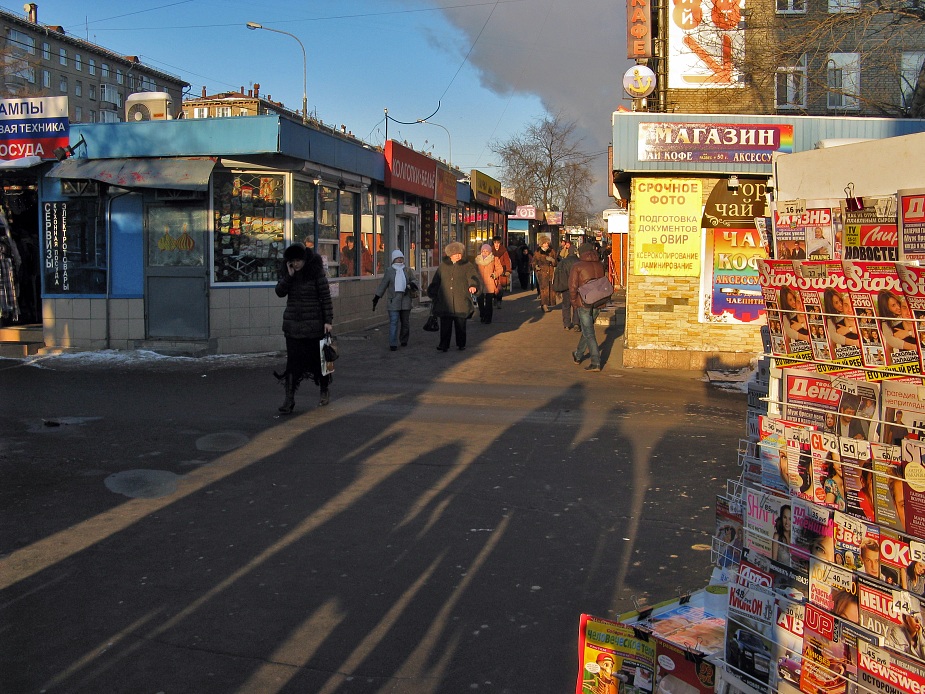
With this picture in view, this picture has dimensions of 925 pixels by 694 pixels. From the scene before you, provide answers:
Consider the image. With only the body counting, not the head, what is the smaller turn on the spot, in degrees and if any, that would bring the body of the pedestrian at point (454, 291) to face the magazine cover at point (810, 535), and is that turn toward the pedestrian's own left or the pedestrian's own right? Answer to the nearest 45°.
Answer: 0° — they already face it

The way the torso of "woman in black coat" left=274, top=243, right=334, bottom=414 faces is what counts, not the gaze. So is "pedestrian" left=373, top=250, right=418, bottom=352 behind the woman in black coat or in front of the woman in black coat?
behind

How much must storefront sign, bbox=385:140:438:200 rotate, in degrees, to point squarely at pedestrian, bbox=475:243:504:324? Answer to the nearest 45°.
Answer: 0° — it already faces them

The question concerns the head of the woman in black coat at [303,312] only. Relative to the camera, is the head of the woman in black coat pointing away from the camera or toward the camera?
toward the camera

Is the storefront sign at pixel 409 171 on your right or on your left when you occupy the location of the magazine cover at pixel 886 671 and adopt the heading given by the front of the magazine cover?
on your right

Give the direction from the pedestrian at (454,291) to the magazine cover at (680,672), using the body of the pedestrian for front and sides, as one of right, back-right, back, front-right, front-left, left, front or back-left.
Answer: front

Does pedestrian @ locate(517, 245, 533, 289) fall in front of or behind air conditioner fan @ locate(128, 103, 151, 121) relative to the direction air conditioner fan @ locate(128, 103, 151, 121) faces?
behind

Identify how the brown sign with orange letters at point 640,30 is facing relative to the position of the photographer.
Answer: facing the viewer

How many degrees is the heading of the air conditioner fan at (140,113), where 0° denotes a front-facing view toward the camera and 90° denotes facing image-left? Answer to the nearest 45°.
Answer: approximately 0°

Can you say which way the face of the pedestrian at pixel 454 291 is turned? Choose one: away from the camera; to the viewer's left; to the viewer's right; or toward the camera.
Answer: toward the camera

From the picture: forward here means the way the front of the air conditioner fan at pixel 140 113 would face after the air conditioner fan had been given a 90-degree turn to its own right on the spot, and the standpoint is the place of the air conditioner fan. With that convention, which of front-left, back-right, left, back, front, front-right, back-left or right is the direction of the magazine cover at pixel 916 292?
left

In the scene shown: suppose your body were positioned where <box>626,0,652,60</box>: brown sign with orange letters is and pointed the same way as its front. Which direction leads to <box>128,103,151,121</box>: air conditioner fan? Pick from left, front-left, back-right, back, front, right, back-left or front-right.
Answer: right

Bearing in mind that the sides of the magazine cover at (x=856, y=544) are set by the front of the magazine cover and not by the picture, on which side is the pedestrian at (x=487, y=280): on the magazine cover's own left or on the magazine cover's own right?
on the magazine cover's own right

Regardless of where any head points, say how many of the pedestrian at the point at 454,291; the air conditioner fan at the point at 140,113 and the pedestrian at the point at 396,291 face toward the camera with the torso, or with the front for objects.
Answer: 3

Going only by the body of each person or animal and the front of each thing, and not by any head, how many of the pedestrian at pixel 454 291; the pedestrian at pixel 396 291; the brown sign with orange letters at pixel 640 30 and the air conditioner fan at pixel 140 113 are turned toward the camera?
4

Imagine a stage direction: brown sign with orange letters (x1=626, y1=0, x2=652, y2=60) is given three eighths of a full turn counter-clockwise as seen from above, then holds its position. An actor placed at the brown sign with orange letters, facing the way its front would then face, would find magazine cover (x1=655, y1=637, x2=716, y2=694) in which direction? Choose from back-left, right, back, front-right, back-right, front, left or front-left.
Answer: back-right

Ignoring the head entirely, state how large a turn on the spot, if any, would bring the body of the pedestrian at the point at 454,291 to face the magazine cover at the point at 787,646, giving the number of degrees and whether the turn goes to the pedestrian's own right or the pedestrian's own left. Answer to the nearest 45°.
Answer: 0° — they already face it

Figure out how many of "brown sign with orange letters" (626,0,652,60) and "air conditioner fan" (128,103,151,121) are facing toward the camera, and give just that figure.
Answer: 2
